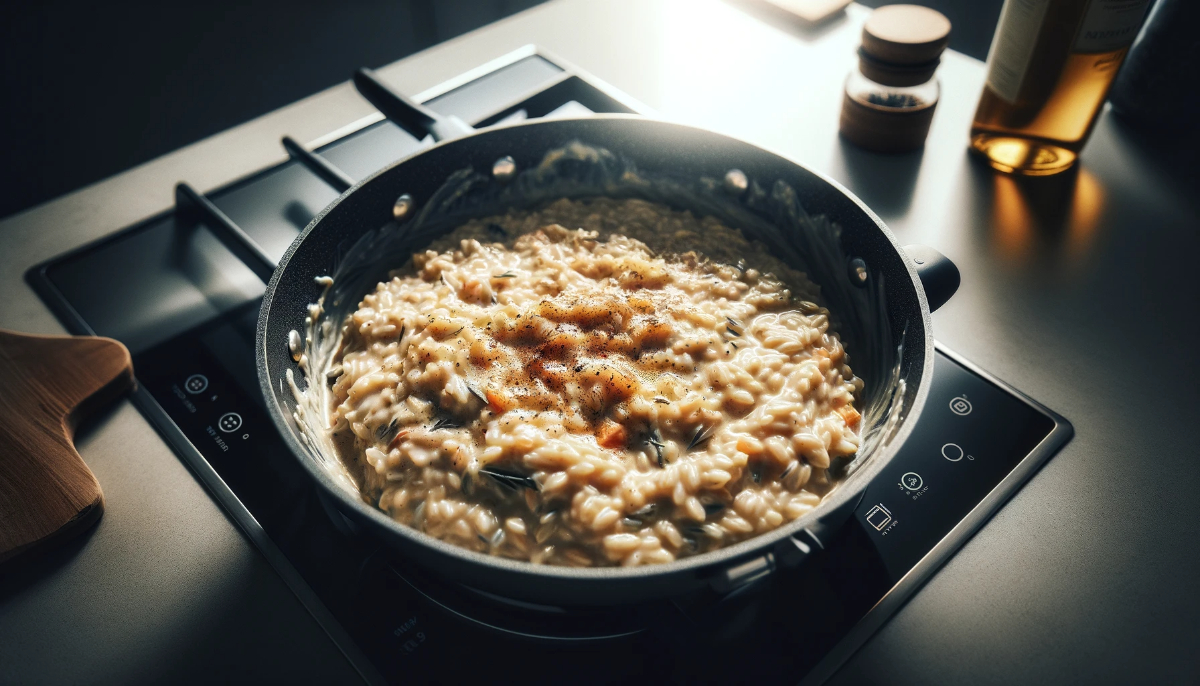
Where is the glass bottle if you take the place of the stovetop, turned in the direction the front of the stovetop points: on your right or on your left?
on your left

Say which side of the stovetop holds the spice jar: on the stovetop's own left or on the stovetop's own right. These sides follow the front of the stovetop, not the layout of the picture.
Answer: on the stovetop's own left

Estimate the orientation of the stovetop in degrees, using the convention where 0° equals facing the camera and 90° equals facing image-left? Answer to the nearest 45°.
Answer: approximately 315°
